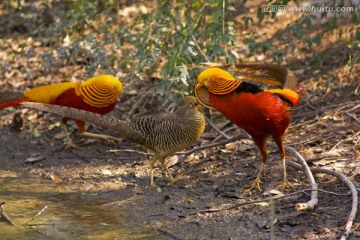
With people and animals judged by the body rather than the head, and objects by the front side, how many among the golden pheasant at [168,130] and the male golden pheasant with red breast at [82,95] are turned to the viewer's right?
2

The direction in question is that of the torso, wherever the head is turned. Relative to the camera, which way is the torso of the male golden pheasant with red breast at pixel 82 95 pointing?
to the viewer's right

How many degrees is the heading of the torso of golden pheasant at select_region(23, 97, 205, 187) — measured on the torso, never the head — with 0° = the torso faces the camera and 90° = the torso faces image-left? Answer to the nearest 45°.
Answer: approximately 270°

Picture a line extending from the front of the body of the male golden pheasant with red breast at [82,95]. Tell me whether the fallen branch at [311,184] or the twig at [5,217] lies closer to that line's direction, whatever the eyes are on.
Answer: the fallen branch

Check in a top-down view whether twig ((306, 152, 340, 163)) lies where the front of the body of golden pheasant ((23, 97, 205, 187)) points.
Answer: yes

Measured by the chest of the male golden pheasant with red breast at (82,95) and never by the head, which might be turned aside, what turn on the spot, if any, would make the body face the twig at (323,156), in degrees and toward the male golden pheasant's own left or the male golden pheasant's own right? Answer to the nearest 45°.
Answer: approximately 45° to the male golden pheasant's own right

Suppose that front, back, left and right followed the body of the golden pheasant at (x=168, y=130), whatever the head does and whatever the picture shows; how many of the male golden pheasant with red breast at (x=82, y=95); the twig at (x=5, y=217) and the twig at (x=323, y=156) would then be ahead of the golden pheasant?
1

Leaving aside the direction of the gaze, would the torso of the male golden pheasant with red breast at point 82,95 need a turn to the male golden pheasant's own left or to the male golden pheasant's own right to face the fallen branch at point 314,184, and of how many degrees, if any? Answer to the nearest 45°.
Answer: approximately 45° to the male golden pheasant's own right

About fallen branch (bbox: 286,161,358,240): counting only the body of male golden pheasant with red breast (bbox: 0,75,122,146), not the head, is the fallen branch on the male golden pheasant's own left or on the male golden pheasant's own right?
on the male golden pheasant's own right

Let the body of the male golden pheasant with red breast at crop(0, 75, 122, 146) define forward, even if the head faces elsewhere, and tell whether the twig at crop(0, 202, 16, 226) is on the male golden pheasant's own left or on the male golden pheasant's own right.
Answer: on the male golden pheasant's own right
